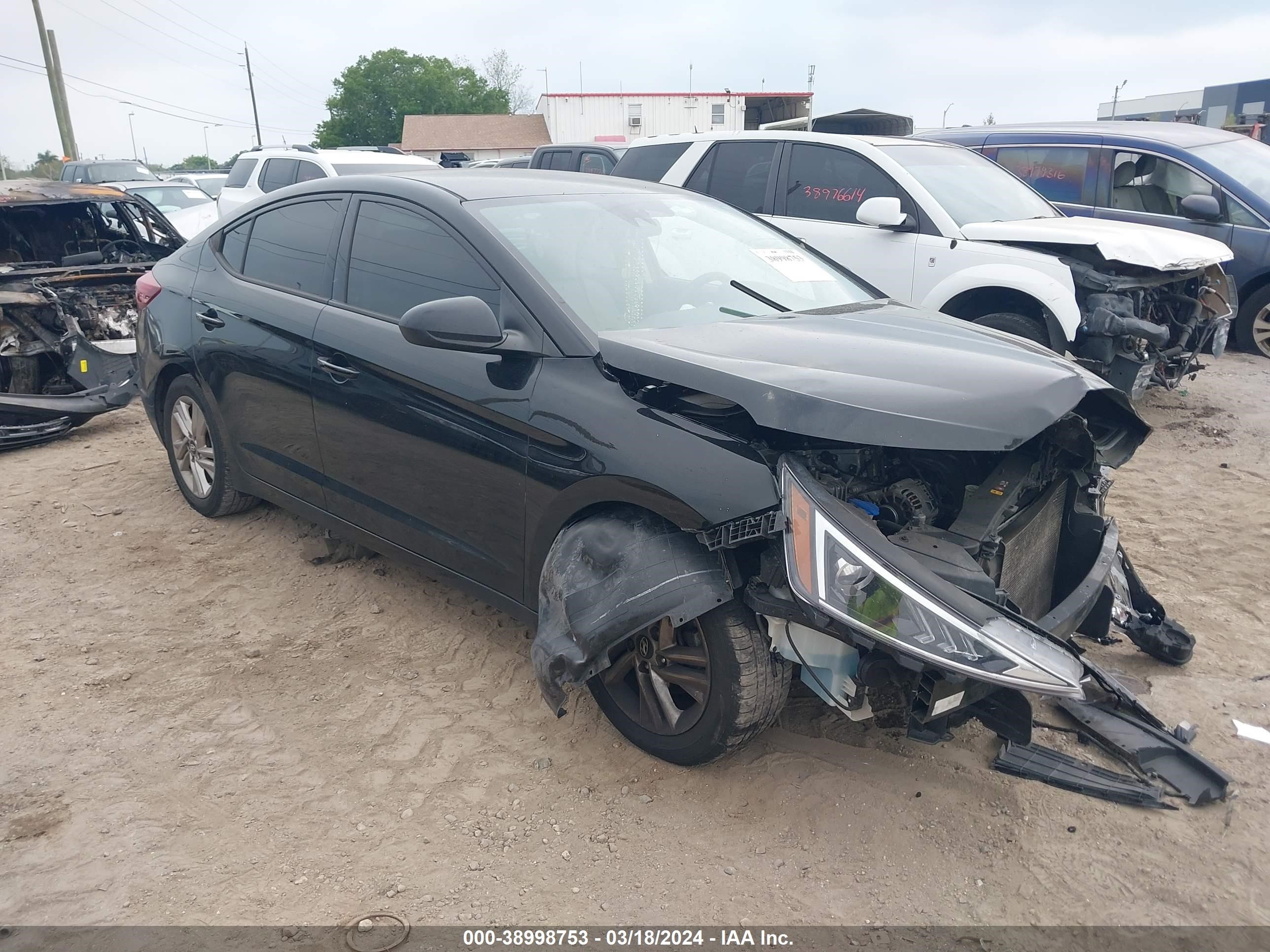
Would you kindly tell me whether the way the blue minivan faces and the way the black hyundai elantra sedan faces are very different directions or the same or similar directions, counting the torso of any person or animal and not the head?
same or similar directions

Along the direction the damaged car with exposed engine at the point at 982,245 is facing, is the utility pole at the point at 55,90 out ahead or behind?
behind

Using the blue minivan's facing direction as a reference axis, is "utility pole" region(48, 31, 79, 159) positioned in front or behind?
behind

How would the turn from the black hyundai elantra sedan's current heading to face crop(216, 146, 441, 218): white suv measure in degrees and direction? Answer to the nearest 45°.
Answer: approximately 180°

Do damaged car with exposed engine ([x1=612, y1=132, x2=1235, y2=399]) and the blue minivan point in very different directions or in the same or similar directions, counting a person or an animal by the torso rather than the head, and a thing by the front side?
same or similar directions

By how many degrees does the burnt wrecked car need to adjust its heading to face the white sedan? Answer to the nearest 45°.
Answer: approximately 135° to its left

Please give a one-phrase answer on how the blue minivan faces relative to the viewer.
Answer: facing the viewer and to the right of the viewer

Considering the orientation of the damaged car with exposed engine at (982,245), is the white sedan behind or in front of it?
behind

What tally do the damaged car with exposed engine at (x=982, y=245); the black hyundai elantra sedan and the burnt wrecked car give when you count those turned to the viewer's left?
0

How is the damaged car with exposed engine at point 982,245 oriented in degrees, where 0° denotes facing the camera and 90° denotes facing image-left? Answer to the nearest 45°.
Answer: approximately 315°
